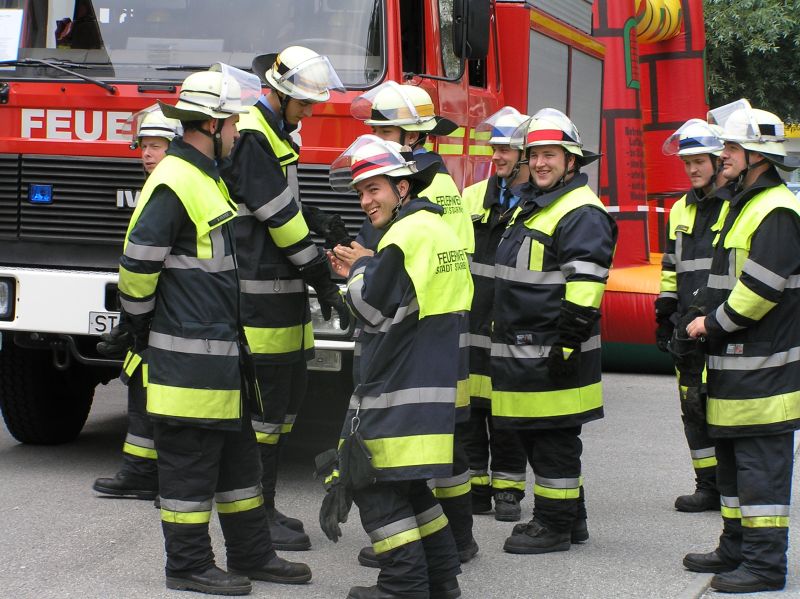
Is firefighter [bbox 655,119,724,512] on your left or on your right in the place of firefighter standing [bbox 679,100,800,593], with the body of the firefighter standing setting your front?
on your right

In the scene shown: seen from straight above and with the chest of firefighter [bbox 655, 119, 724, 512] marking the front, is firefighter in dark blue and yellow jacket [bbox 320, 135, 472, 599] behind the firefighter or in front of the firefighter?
in front

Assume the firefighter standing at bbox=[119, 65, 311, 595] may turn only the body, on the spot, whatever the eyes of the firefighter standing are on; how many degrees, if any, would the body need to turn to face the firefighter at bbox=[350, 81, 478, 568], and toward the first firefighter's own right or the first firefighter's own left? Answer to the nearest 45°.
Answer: approximately 45° to the first firefighter's own left

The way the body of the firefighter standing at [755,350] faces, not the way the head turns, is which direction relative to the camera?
to the viewer's left

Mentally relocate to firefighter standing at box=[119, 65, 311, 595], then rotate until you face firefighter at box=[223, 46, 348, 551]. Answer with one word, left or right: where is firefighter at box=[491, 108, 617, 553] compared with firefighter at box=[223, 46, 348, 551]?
right

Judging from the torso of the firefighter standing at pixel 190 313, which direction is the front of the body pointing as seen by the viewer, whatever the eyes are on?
to the viewer's right

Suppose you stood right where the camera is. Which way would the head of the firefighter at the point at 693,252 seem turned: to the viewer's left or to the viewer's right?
to the viewer's left

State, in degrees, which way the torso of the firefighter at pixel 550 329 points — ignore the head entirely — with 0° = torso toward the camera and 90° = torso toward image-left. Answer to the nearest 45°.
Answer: approximately 45°

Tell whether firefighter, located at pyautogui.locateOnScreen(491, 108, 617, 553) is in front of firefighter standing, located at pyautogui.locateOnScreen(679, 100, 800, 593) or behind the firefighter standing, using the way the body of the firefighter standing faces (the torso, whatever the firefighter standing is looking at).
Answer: in front

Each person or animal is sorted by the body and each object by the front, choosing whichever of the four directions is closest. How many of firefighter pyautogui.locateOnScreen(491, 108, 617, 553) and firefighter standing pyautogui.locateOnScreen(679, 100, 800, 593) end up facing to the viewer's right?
0

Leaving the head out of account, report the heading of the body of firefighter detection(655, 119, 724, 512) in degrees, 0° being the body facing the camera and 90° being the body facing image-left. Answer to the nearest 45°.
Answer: approximately 45°

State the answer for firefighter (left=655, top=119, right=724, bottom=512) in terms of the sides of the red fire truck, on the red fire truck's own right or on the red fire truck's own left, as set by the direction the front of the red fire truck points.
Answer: on the red fire truck's own left

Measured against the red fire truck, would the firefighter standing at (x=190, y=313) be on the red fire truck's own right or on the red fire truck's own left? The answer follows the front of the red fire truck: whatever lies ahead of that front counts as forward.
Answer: on the red fire truck's own left

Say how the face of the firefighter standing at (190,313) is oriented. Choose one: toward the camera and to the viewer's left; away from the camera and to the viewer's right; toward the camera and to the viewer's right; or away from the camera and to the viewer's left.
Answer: away from the camera and to the viewer's right
